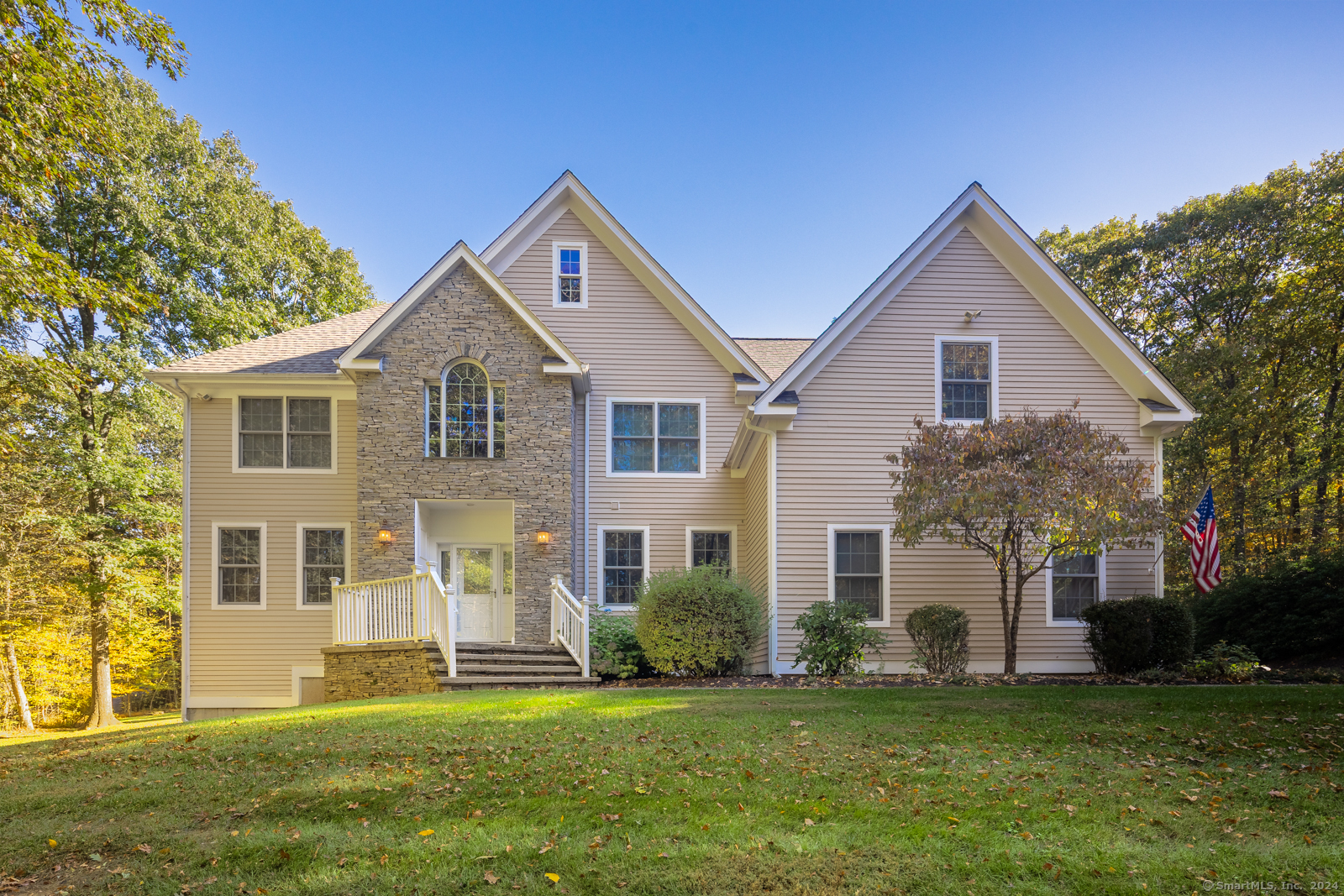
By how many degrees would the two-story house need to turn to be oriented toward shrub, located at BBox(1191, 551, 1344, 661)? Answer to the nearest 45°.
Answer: approximately 90° to its left

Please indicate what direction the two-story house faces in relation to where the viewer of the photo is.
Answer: facing the viewer

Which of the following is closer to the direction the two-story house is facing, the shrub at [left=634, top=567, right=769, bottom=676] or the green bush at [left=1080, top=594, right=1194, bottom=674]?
the shrub
